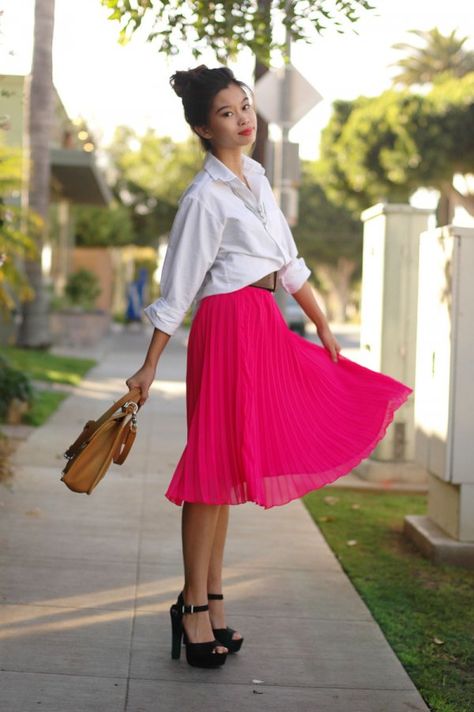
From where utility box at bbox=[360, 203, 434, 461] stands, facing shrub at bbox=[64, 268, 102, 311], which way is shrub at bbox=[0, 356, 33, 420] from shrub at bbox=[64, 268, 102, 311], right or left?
left

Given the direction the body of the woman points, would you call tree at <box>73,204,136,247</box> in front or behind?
behind

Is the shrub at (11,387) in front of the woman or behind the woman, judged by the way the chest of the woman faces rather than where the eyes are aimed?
behind

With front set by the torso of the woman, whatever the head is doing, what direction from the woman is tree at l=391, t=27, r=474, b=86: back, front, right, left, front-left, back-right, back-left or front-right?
back-left

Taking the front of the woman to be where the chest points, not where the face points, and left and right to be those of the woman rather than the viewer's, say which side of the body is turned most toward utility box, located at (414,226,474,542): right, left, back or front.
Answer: left

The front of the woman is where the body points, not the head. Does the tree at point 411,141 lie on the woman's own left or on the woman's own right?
on the woman's own left

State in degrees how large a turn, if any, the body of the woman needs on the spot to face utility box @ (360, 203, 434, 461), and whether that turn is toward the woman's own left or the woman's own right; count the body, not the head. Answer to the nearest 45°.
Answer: approximately 135° to the woman's own left

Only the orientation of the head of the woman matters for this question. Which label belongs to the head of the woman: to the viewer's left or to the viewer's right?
to the viewer's right

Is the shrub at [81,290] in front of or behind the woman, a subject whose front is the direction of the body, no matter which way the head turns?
behind
